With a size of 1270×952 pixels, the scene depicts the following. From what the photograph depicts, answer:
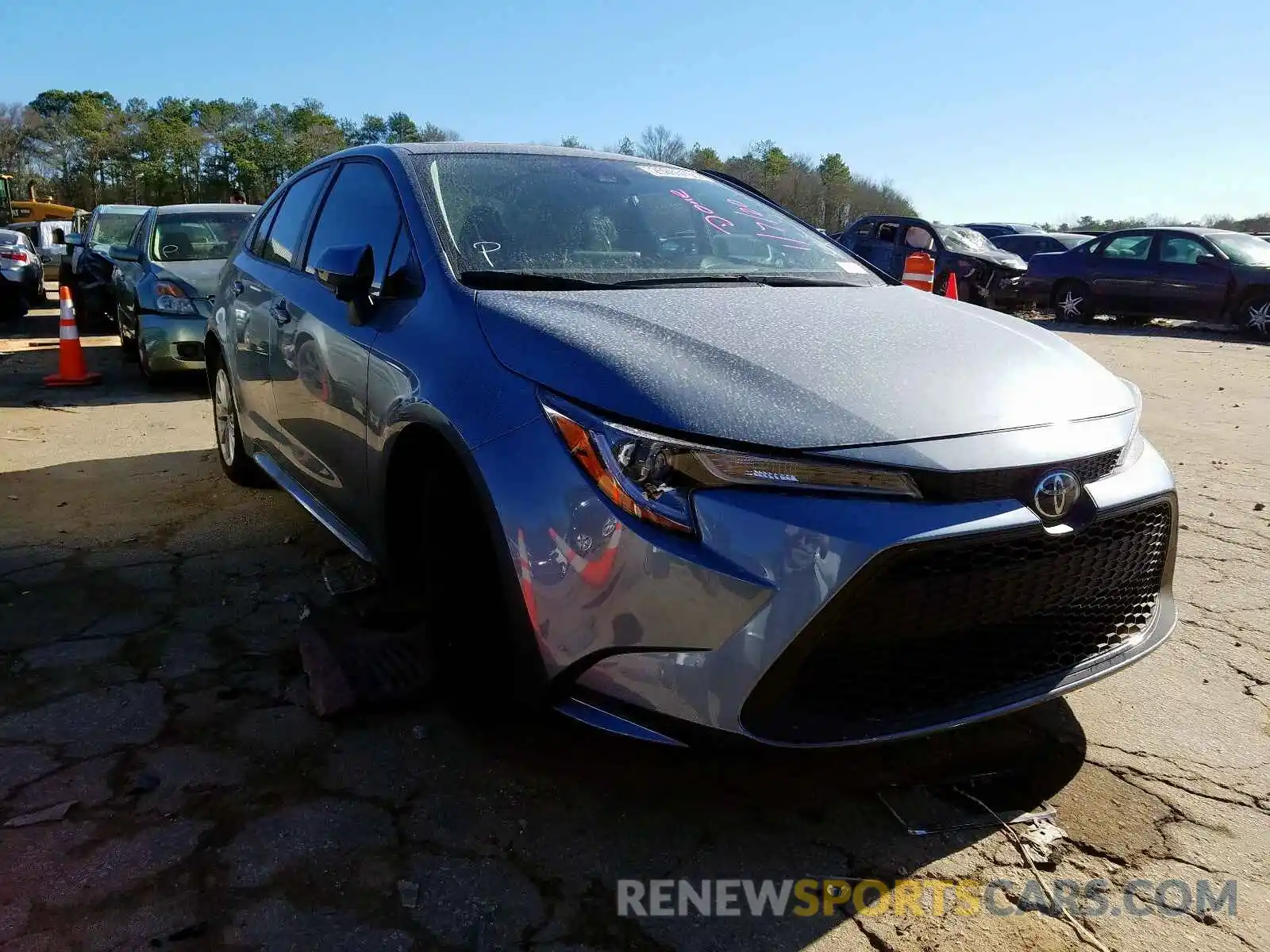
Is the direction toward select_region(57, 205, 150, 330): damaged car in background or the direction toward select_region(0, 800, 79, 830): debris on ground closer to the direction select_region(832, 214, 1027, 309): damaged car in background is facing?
the debris on ground

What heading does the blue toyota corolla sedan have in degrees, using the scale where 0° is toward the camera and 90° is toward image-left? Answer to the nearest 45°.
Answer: approximately 315°

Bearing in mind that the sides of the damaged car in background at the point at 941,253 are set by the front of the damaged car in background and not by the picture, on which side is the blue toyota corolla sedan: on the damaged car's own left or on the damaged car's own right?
on the damaged car's own right

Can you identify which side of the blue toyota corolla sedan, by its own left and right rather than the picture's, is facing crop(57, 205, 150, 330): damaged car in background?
back

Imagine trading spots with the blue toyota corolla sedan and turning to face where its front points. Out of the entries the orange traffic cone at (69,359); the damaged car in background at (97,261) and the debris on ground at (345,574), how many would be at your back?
2

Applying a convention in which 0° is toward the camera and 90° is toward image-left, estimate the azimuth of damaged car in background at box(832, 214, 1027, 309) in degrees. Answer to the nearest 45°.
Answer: approximately 315°

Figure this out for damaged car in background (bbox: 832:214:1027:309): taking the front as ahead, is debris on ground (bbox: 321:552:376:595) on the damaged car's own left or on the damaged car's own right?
on the damaged car's own right

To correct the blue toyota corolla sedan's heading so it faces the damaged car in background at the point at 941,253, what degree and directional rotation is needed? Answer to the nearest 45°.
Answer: approximately 135° to its left

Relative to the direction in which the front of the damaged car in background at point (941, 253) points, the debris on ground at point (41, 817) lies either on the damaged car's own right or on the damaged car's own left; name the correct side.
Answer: on the damaged car's own right
